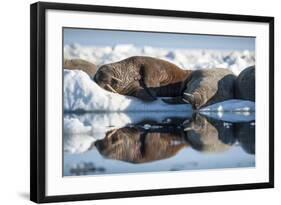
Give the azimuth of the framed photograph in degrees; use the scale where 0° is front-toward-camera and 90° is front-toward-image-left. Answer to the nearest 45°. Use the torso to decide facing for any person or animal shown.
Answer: approximately 315°
